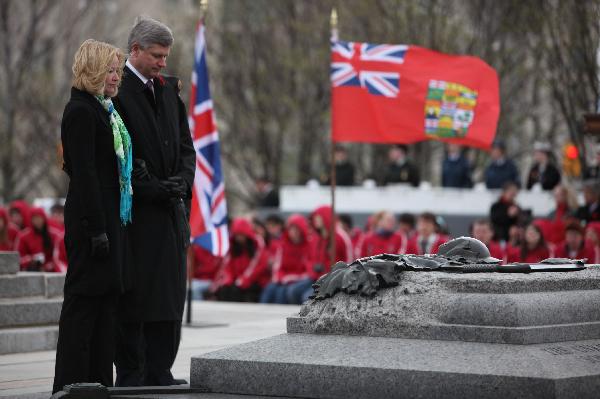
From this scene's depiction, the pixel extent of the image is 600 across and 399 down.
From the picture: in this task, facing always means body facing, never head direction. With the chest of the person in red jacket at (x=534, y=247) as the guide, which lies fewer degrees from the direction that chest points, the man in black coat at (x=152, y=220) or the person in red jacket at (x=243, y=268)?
the man in black coat

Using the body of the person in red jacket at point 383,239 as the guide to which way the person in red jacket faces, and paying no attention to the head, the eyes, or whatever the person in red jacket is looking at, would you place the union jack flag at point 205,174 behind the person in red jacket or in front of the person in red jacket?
in front

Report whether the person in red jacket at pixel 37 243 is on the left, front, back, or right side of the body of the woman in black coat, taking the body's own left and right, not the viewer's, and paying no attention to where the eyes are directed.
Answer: left

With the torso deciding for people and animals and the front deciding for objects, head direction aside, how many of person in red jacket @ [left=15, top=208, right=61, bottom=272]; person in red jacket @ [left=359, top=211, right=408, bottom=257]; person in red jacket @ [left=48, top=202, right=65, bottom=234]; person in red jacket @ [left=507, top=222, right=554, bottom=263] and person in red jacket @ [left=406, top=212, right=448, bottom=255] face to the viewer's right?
0

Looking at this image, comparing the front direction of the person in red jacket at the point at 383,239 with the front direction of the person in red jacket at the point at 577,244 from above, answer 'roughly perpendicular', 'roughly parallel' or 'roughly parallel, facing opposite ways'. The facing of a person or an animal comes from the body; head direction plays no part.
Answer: roughly parallel

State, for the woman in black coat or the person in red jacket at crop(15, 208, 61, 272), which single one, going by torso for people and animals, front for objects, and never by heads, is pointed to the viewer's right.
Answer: the woman in black coat

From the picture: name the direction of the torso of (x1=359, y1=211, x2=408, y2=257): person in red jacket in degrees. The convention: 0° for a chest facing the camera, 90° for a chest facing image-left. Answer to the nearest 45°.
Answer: approximately 0°

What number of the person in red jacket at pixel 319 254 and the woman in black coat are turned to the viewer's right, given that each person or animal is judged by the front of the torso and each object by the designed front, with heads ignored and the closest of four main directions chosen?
1

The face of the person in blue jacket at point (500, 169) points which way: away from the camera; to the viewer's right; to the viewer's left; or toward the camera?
toward the camera

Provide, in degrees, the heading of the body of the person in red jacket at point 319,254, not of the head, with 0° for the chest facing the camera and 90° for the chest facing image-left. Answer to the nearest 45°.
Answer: approximately 45°

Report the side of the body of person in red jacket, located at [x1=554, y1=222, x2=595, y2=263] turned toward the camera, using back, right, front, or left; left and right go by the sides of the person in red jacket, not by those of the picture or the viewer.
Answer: front

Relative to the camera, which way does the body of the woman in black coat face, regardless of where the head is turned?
to the viewer's right

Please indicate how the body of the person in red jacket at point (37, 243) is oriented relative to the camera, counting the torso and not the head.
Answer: toward the camera

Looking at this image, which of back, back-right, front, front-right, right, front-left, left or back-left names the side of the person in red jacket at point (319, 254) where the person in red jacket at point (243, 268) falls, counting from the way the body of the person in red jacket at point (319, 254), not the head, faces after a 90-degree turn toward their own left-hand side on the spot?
back

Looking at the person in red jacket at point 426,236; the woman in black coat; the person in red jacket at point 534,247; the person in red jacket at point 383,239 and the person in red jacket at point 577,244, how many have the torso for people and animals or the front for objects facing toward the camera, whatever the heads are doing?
4
